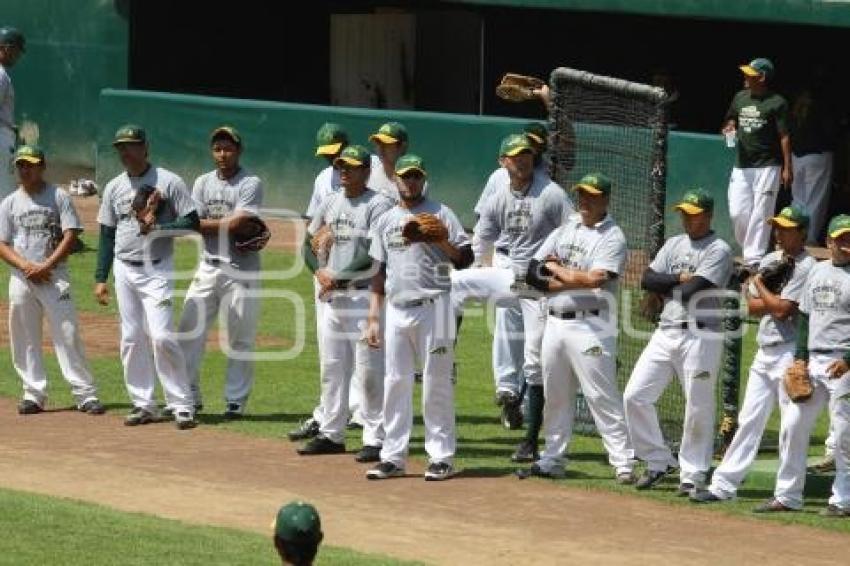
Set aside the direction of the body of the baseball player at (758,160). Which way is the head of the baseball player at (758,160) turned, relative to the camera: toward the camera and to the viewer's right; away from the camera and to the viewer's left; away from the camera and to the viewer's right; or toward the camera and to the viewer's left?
toward the camera and to the viewer's left

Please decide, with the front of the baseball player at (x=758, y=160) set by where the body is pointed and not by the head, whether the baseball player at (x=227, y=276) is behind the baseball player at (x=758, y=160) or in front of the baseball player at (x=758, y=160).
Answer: in front

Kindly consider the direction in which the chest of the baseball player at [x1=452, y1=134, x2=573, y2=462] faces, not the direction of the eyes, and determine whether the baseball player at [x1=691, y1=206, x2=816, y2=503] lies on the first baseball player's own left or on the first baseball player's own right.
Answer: on the first baseball player's own left

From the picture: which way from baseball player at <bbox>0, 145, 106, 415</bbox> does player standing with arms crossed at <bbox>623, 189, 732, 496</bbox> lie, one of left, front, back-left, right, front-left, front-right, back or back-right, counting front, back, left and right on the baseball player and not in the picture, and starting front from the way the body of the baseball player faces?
front-left

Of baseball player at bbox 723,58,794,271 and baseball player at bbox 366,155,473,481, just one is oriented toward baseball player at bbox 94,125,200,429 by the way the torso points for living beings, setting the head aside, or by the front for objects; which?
baseball player at bbox 723,58,794,271

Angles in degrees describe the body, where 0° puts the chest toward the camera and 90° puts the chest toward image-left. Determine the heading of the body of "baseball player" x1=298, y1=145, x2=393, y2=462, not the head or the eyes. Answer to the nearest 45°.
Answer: approximately 45°
